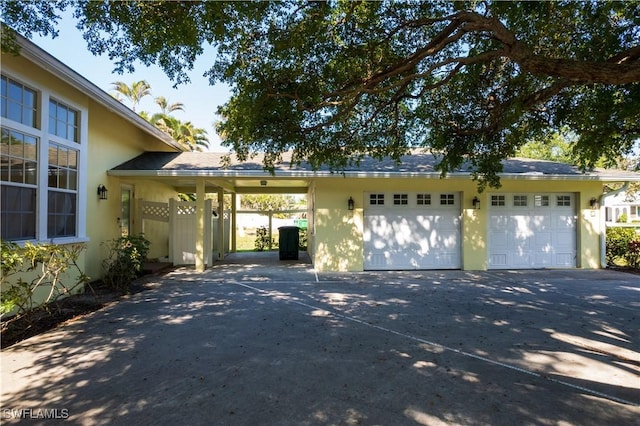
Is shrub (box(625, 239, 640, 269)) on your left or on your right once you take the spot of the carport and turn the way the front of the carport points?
on your left

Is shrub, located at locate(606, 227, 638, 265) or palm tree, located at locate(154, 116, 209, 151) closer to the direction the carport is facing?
the shrub

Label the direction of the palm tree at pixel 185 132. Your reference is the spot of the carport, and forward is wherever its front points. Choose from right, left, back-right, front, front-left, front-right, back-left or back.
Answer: back

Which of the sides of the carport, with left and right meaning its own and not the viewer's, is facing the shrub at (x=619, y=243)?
left

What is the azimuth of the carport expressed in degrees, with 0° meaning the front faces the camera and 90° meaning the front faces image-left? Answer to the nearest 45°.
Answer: approximately 0°

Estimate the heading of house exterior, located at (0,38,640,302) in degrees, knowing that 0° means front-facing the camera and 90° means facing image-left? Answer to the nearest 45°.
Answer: approximately 0°

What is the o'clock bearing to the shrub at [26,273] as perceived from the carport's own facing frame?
The shrub is roughly at 1 o'clock from the carport.

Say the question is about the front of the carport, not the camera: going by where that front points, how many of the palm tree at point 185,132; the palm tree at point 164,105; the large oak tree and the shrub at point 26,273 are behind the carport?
2

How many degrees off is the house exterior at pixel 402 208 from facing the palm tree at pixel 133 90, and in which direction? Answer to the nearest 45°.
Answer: approximately 135° to its right
